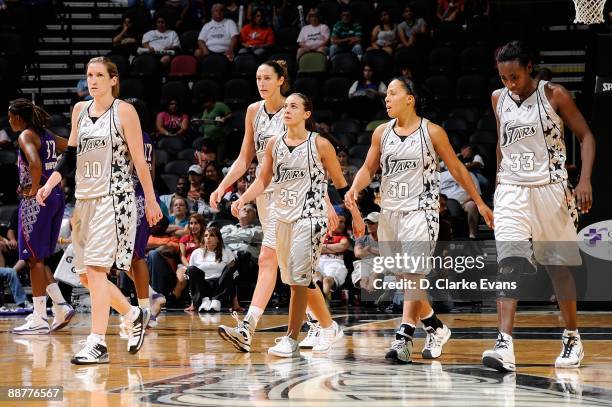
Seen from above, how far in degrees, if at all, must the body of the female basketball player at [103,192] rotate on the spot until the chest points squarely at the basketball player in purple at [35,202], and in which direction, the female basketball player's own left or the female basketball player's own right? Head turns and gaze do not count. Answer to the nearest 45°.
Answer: approximately 135° to the female basketball player's own right

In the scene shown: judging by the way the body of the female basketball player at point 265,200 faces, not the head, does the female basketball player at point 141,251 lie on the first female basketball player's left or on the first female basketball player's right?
on the first female basketball player's right

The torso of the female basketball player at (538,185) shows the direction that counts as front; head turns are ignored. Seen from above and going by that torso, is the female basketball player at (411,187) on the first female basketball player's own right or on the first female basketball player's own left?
on the first female basketball player's own right

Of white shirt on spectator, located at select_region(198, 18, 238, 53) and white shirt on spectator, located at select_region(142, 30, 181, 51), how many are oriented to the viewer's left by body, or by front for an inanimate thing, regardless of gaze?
0

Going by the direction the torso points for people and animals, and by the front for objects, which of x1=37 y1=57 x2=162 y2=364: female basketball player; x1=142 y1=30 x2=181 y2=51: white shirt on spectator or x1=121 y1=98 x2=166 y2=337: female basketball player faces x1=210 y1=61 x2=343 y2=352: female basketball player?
the white shirt on spectator
